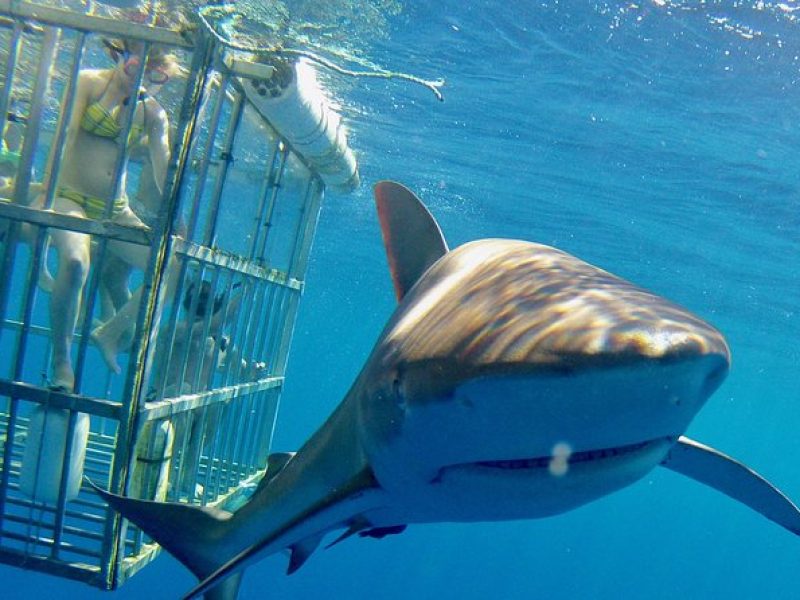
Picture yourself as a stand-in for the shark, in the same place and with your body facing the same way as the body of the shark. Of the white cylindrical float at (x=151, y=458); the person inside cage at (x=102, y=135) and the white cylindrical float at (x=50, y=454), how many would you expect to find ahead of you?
0

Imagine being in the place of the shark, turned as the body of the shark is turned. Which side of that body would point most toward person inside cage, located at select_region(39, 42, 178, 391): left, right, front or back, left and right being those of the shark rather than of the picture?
back

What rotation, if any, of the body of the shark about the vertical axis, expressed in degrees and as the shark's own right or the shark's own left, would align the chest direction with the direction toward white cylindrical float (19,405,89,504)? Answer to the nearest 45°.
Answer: approximately 180°

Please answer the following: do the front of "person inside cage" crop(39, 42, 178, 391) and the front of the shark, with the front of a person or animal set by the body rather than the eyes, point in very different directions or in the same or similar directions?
same or similar directions

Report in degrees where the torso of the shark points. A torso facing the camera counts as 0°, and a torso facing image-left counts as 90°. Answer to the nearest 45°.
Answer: approximately 315°

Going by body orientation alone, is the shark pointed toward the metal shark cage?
no

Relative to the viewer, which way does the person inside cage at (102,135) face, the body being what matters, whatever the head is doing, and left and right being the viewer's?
facing the viewer and to the right of the viewer

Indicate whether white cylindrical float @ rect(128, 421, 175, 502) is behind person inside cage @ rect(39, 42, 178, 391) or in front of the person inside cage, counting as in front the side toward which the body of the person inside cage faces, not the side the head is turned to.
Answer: in front

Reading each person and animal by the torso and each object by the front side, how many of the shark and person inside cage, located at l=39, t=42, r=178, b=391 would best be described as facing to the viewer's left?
0
